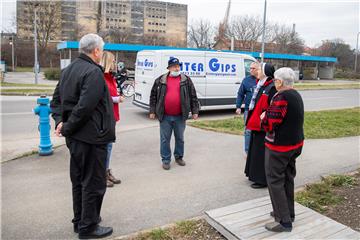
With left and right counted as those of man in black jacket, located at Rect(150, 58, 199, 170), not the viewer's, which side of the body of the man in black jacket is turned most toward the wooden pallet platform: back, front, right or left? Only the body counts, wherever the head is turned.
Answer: front

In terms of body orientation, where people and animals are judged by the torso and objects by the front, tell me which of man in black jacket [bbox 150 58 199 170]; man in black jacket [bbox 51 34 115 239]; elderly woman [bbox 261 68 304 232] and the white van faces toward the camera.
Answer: man in black jacket [bbox 150 58 199 170]

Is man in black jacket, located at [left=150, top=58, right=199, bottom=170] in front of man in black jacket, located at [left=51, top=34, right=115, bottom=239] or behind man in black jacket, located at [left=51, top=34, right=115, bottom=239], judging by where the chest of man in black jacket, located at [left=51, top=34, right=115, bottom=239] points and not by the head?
in front

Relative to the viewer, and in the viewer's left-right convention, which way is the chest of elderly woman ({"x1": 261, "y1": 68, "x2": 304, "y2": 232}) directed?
facing away from the viewer and to the left of the viewer

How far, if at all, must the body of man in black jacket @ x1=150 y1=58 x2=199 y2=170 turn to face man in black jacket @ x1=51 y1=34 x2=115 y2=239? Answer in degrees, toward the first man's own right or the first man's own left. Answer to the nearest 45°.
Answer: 0° — they already face them

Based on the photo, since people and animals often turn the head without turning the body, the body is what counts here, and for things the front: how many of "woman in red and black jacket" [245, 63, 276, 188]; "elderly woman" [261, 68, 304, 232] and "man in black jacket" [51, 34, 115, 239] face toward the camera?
0

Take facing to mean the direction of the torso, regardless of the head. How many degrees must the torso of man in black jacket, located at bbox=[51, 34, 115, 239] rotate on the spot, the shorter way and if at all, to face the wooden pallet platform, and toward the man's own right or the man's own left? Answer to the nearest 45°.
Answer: approximately 45° to the man's own right

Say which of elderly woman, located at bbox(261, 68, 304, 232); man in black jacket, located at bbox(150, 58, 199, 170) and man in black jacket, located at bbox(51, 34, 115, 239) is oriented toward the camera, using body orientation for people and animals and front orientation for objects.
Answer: man in black jacket, located at bbox(150, 58, 199, 170)

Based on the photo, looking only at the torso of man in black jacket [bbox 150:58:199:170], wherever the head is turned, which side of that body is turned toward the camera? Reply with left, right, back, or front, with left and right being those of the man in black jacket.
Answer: front

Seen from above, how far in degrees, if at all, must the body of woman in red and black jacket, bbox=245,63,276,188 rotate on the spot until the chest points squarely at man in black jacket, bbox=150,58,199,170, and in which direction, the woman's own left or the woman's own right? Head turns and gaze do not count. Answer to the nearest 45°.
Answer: approximately 45° to the woman's own right

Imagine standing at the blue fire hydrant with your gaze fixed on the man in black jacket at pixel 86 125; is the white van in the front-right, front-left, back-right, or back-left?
back-left

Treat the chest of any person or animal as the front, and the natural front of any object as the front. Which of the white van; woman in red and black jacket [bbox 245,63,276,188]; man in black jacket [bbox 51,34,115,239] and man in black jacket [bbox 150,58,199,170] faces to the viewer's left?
the woman in red and black jacket

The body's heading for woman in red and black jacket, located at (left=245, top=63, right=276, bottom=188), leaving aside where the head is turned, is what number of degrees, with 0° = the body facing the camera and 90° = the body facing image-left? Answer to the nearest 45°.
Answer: approximately 90°

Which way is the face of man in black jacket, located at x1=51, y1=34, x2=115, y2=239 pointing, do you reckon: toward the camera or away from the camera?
away from the camera
